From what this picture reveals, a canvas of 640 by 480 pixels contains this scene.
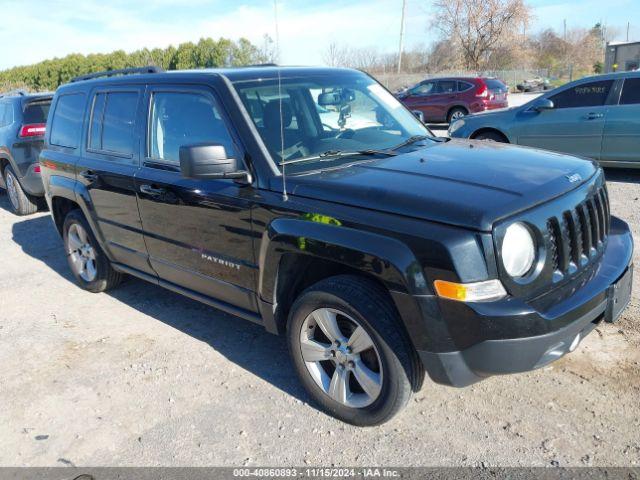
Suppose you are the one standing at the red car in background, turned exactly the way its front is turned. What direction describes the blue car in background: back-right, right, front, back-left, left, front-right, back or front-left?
back-left

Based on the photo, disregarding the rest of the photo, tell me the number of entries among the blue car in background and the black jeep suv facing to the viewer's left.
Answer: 1

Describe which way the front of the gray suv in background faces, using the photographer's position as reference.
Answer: facing away from the viewer and to the left of the viewer

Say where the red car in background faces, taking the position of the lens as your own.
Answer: facing away from the viewer and to the left of the viewer

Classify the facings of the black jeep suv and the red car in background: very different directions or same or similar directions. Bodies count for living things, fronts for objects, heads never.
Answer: very different directions

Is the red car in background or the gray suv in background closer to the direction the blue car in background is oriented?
the gray suv in background

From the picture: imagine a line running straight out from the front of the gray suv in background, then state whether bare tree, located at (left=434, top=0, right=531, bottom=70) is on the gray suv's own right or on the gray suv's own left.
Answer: on the gray suv's own right

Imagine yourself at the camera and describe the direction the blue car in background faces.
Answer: facing to the left of the viewer

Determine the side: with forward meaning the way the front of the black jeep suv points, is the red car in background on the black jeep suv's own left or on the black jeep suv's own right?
on the black jeep suv's own left
